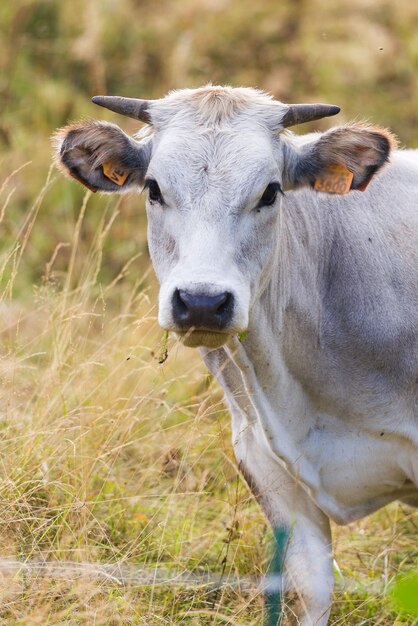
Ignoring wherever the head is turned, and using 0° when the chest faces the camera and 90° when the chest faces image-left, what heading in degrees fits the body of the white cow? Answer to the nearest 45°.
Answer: approximately 45°
